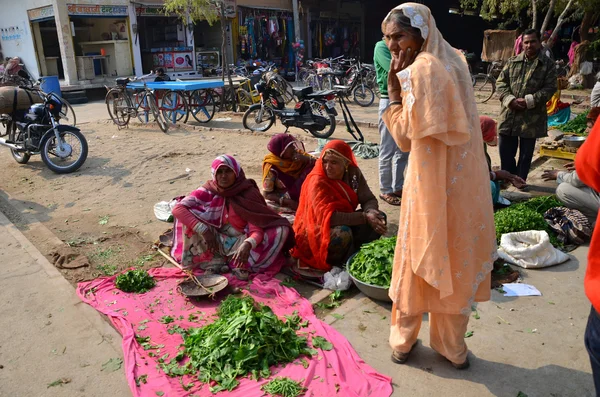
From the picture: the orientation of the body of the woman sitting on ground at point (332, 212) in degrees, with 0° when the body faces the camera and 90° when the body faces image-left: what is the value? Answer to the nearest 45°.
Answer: approximately 315°

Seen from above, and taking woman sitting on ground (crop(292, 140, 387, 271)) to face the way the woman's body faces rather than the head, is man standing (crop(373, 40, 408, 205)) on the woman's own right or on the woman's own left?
on the woman's own left

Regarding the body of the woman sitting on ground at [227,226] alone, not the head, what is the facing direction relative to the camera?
toward the camera

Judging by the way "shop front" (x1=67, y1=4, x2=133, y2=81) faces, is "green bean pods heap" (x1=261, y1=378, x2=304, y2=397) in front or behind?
in front

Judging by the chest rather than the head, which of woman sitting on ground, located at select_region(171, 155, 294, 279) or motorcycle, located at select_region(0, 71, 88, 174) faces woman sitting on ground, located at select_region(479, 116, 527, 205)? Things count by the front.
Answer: the motorcycle

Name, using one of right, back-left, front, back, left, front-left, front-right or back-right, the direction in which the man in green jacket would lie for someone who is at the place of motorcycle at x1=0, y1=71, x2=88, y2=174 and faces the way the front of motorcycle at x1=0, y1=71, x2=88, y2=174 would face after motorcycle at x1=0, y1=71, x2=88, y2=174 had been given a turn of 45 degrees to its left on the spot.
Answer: front-right

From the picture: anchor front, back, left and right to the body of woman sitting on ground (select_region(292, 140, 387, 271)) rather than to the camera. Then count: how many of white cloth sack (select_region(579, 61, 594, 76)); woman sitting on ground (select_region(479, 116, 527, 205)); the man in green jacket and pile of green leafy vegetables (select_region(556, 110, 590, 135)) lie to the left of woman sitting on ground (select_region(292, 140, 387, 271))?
4

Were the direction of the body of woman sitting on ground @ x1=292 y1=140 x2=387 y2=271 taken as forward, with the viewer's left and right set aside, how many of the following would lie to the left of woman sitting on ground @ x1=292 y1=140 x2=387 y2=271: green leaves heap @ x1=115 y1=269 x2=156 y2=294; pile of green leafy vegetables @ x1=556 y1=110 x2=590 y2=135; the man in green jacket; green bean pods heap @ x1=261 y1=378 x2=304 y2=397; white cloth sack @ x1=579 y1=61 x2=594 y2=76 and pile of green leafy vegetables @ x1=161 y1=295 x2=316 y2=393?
3

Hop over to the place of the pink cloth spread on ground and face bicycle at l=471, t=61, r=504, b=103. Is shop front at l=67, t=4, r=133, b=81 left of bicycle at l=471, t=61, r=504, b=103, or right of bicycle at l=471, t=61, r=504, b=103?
left

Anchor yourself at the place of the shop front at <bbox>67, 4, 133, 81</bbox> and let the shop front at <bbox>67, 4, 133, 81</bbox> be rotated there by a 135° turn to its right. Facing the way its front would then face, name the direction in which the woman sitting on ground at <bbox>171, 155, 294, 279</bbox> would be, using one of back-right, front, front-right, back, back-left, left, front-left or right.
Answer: back-left

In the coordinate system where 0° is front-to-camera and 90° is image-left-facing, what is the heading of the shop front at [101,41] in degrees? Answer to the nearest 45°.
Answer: approximately 0°

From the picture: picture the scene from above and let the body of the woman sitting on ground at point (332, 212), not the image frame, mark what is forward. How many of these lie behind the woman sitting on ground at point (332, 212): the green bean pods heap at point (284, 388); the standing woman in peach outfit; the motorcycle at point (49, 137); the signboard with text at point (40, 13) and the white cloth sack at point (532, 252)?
2

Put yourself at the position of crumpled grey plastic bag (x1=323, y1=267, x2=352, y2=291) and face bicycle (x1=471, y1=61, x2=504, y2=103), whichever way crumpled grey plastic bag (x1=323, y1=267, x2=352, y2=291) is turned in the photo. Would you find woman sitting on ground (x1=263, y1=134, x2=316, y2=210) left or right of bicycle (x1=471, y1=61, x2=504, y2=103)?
left

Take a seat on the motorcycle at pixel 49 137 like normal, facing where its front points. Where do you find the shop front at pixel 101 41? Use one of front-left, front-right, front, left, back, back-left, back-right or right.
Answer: back-left
